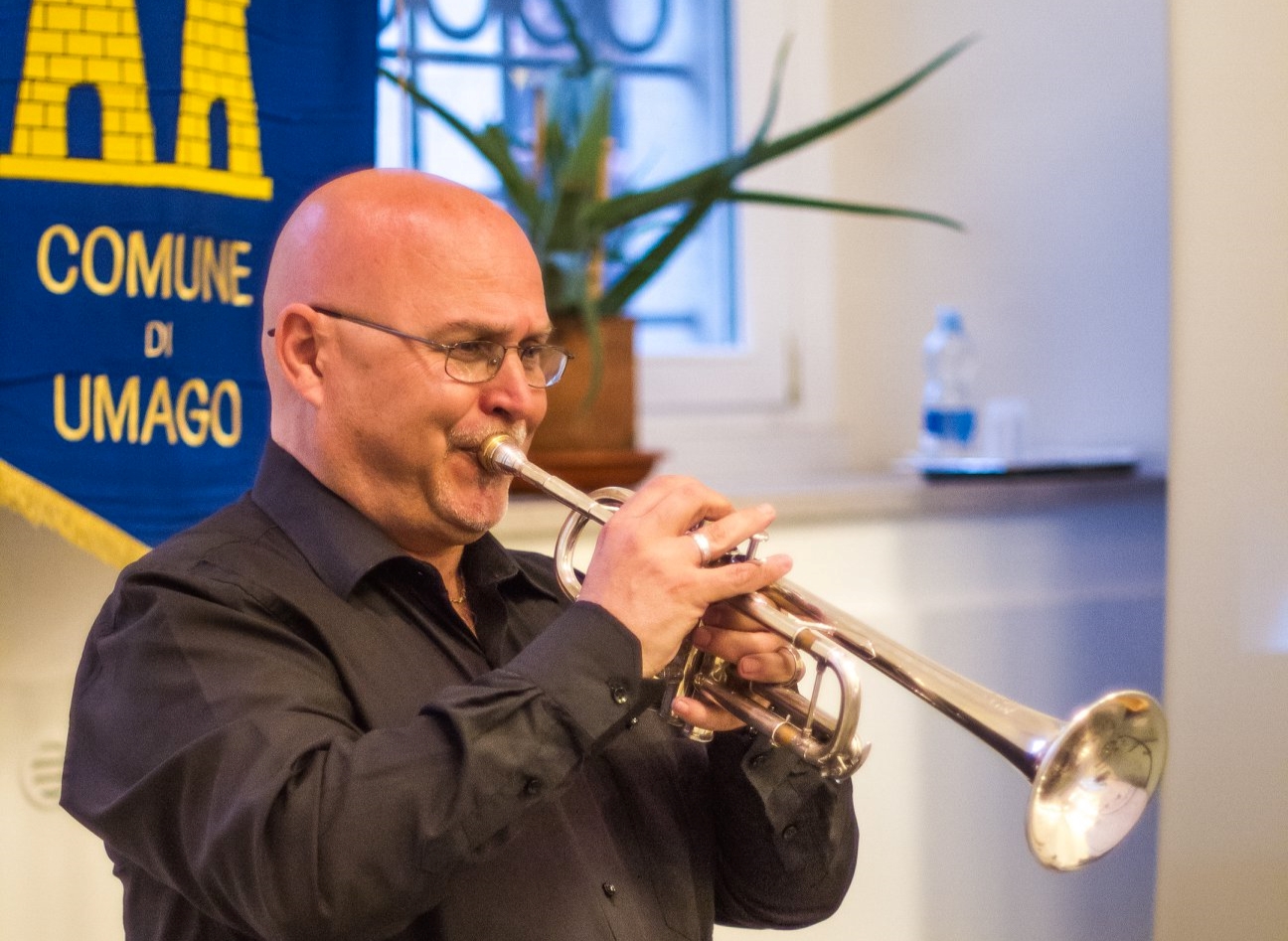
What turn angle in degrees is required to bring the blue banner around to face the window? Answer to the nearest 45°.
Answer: approximately 135° to its left

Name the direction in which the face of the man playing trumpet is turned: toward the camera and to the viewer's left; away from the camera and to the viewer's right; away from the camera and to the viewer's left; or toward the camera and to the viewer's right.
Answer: toward the camera and to the viewer's right

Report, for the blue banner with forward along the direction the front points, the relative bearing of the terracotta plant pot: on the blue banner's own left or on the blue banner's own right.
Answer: on the blue banner's own left

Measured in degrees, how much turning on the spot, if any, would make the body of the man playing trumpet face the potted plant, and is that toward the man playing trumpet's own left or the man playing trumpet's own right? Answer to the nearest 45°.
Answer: approximately 135° to the man playing trumpet's own left

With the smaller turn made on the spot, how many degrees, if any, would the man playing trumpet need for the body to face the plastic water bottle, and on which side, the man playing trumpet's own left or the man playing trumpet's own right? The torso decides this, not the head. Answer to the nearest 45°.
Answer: approximately 90° to the man playing trumpet's own left

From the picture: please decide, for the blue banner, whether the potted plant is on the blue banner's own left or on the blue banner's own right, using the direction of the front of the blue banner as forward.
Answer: on the blue banner's own left

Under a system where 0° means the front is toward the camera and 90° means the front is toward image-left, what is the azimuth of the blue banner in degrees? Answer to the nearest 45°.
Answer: approximately 0°

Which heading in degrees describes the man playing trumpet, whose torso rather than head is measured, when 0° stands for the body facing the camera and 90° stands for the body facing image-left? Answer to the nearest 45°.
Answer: approximately 315°
